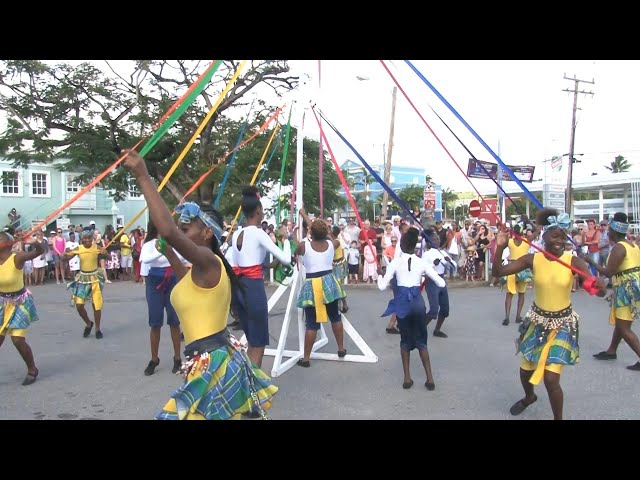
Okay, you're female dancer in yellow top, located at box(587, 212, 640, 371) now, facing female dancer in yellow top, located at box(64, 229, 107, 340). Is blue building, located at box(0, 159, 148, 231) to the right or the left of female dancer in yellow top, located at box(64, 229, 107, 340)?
right

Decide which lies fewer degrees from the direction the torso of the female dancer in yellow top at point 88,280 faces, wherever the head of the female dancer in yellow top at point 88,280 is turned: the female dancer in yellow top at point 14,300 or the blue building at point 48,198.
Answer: the female dancer in yellow top

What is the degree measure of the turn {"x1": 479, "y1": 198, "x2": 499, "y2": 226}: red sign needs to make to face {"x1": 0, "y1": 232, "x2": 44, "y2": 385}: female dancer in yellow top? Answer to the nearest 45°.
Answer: approximately 45° to its right

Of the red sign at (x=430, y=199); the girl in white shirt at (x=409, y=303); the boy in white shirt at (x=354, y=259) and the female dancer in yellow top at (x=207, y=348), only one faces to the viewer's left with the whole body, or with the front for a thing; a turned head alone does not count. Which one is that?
the female dancer in yellow top

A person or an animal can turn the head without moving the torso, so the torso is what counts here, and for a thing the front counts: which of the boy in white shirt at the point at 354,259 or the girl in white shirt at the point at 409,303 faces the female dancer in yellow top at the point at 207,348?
the boy in white shirt at the point at 354,259

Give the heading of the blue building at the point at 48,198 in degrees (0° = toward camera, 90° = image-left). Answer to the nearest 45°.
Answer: approximately 0°

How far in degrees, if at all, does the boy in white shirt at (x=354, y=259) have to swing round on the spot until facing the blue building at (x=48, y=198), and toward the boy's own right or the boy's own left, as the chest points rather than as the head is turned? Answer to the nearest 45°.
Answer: approximately 135° to the boy's own right

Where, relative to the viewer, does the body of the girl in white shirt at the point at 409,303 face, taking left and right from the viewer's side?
facing away from the viewer
